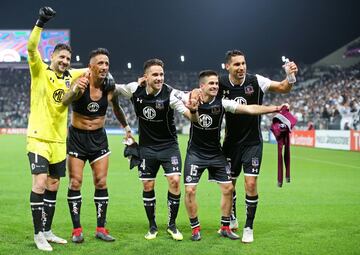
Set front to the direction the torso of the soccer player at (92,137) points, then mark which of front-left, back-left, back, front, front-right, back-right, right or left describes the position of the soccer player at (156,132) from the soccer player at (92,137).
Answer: left

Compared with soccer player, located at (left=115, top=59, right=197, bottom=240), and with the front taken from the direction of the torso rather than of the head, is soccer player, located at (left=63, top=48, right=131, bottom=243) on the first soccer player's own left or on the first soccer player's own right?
on the first soccer player's own right

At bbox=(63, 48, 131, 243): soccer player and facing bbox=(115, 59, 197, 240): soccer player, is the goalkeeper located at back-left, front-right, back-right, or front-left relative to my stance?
back-right

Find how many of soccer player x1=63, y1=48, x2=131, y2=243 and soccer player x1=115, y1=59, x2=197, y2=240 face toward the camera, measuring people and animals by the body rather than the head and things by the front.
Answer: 2

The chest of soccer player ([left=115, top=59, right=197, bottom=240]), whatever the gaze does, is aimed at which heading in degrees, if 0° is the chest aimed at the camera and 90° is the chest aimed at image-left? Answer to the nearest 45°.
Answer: approximately 0°
